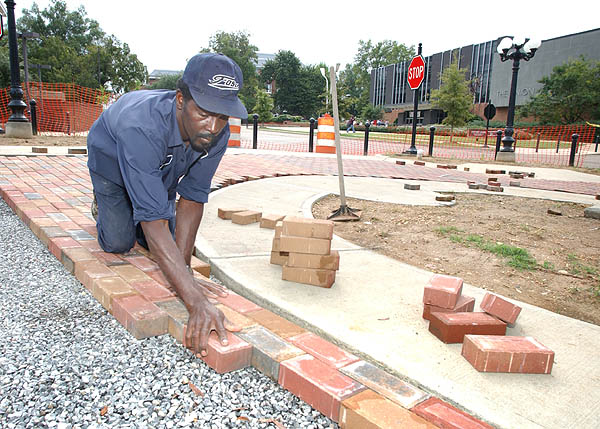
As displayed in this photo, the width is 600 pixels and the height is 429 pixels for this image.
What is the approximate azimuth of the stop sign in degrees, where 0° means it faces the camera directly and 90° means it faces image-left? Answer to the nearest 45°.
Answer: approximately 45°

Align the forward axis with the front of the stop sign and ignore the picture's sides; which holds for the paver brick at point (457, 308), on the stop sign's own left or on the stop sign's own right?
on the stop sign's own left

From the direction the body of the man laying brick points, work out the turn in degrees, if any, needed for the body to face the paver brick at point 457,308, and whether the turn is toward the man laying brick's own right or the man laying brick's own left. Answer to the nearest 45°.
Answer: approximately 45° to the man laying brick's own left

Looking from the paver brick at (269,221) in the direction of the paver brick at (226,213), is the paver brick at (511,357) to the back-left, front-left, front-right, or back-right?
back-left

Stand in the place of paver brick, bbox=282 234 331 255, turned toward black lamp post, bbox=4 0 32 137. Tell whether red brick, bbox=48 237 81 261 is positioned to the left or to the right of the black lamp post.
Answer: left

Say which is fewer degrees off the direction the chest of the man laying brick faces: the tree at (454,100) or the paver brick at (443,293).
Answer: the paver brick

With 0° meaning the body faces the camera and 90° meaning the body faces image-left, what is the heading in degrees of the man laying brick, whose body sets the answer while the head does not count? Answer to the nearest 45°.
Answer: approximately 315°

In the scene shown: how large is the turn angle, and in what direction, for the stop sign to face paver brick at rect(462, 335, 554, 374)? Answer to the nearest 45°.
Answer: approximately 45° to its left

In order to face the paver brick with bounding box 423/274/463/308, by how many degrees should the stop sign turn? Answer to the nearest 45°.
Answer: approximately 45° to its left

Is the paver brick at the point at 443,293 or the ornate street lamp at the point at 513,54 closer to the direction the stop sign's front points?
the paver brick

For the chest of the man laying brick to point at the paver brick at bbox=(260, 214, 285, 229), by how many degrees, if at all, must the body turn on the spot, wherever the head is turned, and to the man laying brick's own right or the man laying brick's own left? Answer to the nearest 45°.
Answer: approximately 90° to the man laying brick's own left
